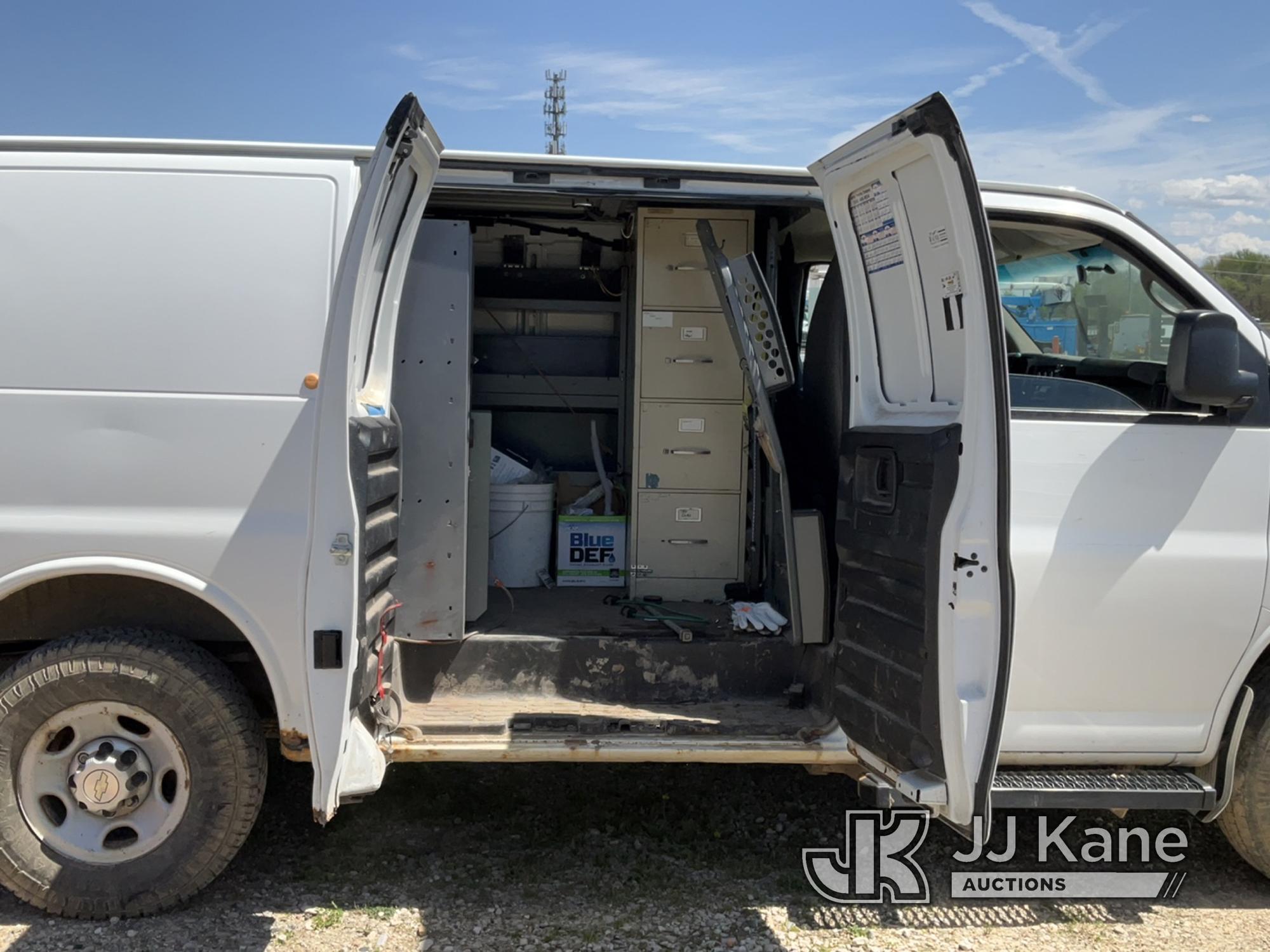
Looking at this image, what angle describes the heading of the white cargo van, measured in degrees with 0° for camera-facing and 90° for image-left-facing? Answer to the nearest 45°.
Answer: approximately 270°

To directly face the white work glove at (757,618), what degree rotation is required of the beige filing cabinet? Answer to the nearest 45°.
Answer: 0° — it already faces it

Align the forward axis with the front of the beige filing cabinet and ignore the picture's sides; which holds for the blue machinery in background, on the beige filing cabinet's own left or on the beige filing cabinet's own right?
on the beige filing cabinet's own left

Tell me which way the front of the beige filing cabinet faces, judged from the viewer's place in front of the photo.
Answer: facing the viewer

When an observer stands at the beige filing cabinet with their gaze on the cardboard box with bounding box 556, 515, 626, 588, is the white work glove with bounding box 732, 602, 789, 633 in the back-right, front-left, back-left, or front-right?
back-left

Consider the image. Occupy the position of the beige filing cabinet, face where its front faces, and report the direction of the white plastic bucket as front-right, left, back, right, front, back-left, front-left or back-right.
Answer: right
